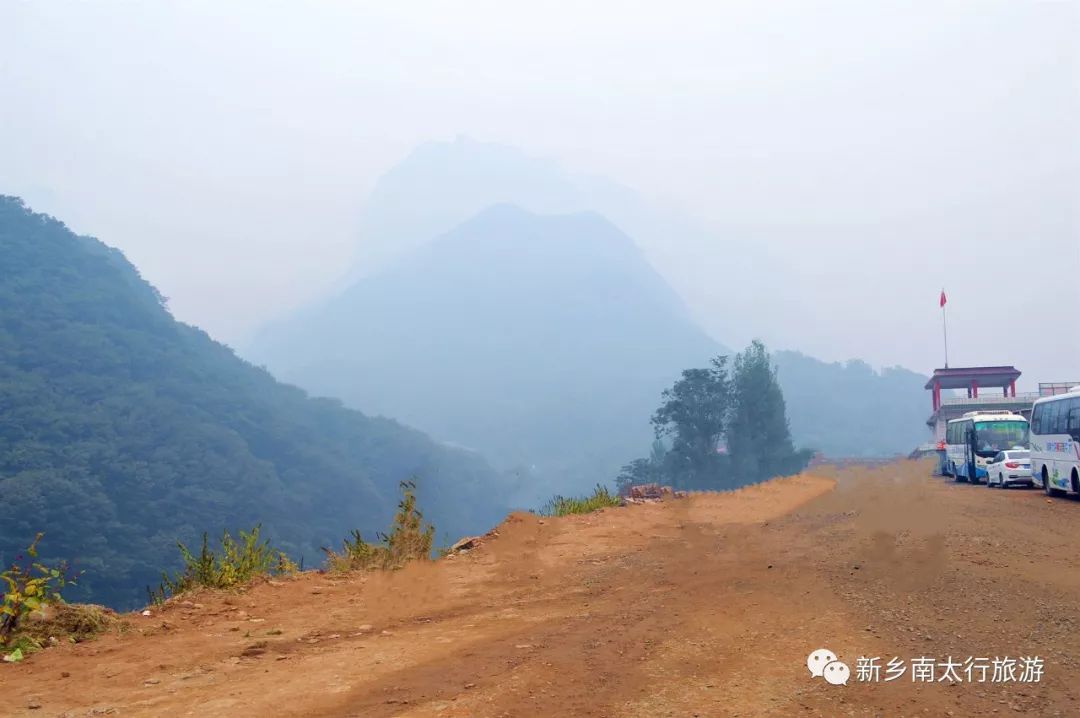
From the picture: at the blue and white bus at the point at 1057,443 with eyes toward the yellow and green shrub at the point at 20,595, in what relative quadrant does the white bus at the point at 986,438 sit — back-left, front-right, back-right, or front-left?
back-right

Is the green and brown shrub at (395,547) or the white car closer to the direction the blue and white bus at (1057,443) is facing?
the green and brown shrub

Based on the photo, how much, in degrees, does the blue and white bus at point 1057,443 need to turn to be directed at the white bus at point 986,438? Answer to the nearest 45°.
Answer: approximately 135° to its left

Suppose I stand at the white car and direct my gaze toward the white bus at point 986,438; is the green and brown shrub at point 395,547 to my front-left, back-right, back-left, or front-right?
back-left

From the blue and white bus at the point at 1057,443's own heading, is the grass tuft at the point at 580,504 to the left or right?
on its right

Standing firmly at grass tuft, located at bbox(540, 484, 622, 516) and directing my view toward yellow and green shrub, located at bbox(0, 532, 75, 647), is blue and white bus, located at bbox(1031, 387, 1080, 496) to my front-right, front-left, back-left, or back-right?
back-left

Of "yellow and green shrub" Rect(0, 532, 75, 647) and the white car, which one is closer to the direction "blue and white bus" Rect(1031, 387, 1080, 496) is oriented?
the yellow and green shrub
